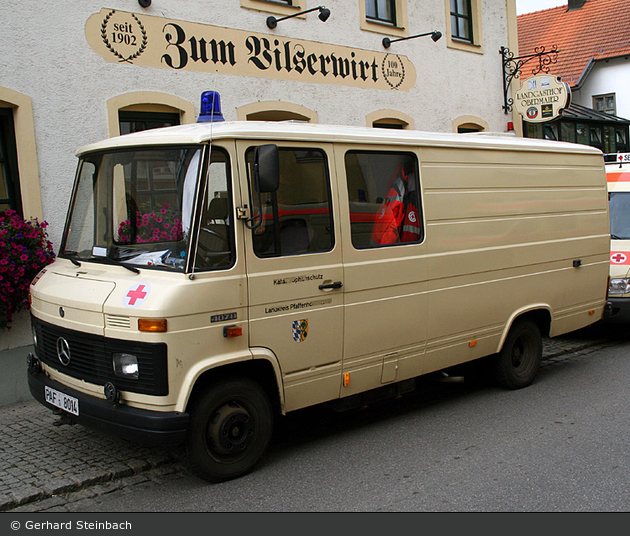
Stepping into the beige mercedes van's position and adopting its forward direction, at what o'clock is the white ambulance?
The white ambulance is roughly at 6 o'clock from the beige mercedes van.

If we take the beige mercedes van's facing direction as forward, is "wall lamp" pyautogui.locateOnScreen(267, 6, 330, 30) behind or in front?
behind

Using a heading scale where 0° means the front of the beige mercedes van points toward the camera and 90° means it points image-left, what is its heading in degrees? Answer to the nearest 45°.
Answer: approximately 45°

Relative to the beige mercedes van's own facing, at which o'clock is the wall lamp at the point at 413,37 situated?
The wall lamp is roughly at 5 o'clock from the beige mercedes van.

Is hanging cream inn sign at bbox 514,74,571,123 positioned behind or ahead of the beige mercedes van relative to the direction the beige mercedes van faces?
behind
